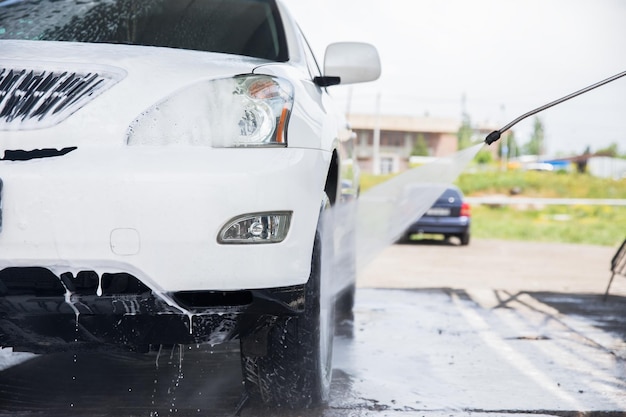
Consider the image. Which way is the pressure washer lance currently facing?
to the viewer's left

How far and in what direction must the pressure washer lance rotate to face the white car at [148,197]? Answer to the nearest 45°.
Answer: approximately 45° to its left

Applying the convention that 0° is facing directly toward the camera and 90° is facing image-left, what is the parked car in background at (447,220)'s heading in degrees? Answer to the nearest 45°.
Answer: approximately 180°

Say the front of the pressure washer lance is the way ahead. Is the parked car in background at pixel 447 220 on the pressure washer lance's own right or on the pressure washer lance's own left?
on the pressure washer lance's own right

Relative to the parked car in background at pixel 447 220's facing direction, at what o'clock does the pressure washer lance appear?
The pressure washer lance is roughly at 6 o'clock from the parked car in background.

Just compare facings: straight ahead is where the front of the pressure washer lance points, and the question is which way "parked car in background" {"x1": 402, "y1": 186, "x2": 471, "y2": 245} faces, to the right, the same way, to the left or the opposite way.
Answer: to the right

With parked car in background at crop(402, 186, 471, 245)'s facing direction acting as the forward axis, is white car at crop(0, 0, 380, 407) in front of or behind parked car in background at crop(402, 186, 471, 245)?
behind

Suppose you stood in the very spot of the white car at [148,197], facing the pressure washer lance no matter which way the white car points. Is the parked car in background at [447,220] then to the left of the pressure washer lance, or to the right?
left

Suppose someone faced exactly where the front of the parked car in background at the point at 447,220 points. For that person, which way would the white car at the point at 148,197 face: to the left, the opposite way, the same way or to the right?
the opposite way

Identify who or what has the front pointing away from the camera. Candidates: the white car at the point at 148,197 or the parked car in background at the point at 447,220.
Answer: the parked car in background
